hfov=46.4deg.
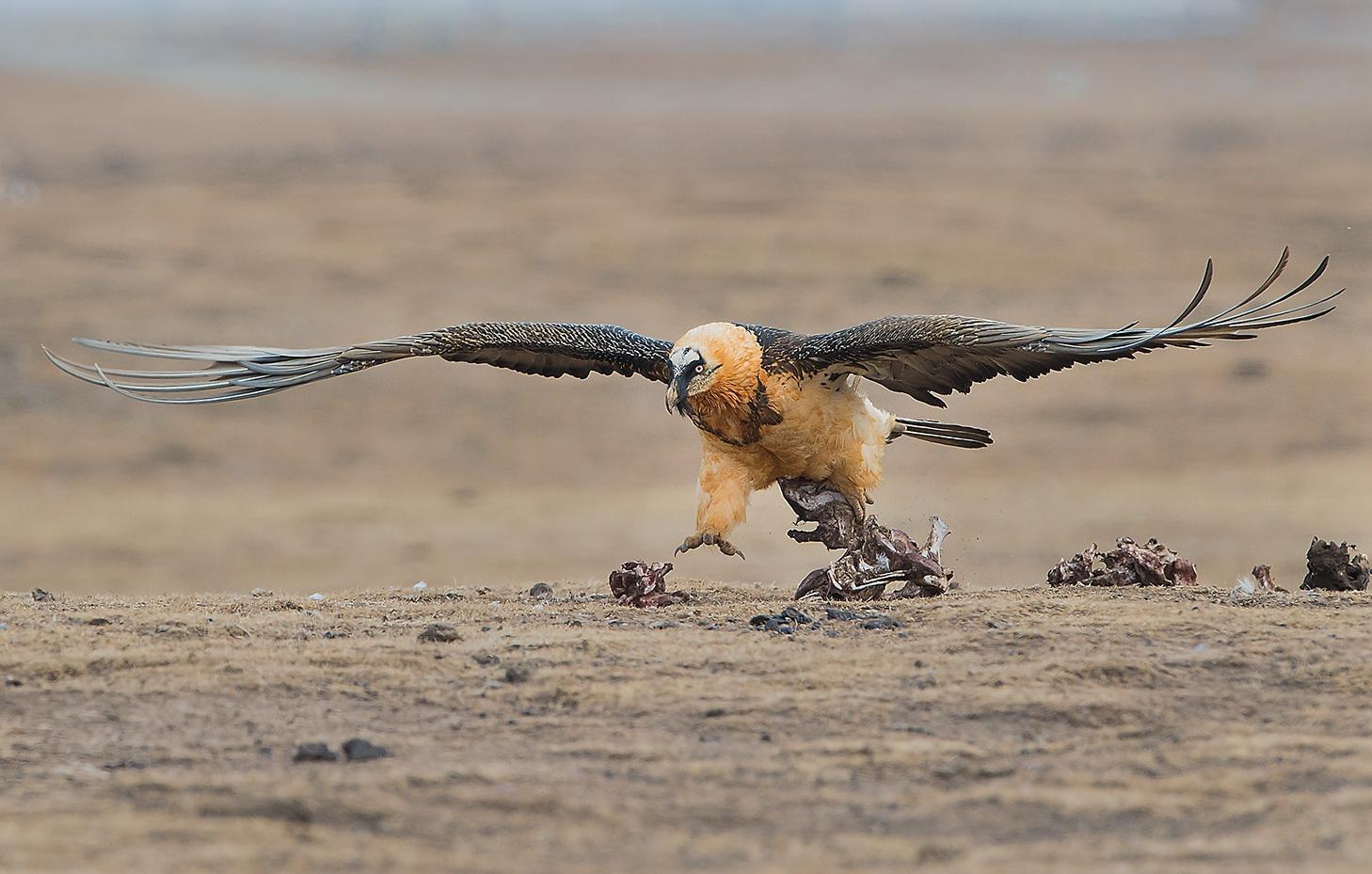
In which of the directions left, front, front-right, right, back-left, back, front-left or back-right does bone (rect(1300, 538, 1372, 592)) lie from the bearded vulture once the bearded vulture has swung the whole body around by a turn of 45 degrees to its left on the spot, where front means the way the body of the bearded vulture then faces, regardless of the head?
left

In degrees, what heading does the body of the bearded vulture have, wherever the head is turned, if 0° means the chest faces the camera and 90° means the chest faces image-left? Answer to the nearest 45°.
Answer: approximately 45°

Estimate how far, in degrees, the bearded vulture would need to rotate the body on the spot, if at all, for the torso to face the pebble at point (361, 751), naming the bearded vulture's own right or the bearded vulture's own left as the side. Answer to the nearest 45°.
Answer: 0° — it already faces it

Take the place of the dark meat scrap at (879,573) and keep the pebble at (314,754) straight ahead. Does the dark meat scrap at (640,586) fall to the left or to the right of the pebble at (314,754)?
right

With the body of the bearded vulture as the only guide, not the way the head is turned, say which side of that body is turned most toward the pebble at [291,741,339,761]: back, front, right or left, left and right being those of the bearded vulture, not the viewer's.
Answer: front
